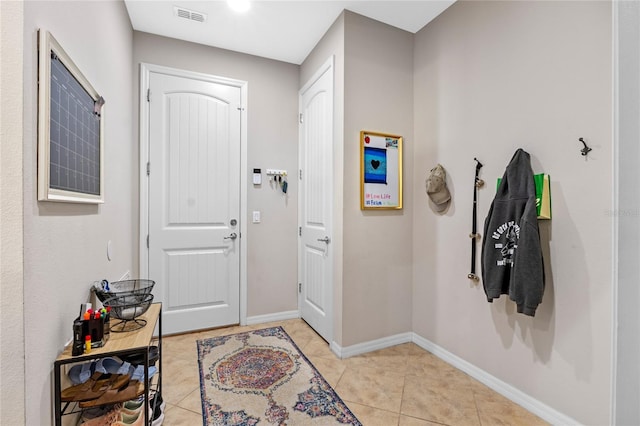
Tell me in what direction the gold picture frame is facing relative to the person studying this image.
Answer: facing the viewer and to the right of the viewer

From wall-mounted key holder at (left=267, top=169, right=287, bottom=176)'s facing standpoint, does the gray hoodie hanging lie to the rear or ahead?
ahead

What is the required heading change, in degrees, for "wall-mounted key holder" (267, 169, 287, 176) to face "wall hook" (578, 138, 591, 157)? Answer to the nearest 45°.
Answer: approximately 45° to its left

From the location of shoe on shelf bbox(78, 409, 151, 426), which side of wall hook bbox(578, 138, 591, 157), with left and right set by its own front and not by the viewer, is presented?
front

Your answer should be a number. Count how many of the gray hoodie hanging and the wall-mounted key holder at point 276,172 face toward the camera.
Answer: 1

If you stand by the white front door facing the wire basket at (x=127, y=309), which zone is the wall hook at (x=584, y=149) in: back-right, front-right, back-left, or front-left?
front-left

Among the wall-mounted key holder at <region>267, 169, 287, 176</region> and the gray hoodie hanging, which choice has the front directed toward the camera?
the wall-mounted key holder

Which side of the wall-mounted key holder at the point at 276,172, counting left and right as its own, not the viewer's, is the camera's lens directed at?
front

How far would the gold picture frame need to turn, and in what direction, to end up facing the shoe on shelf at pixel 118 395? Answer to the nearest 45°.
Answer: approximately 90° to its right

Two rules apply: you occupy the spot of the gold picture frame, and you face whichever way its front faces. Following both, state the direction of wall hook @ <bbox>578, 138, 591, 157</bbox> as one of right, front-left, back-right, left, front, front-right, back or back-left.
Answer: front

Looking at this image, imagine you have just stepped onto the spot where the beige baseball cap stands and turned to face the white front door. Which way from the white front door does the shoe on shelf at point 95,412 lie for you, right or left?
left

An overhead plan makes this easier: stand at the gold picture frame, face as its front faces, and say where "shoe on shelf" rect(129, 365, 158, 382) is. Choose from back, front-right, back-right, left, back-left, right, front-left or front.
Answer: right

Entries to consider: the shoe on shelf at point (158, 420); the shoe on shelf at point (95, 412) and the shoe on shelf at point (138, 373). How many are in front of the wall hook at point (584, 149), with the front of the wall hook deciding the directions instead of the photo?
3
